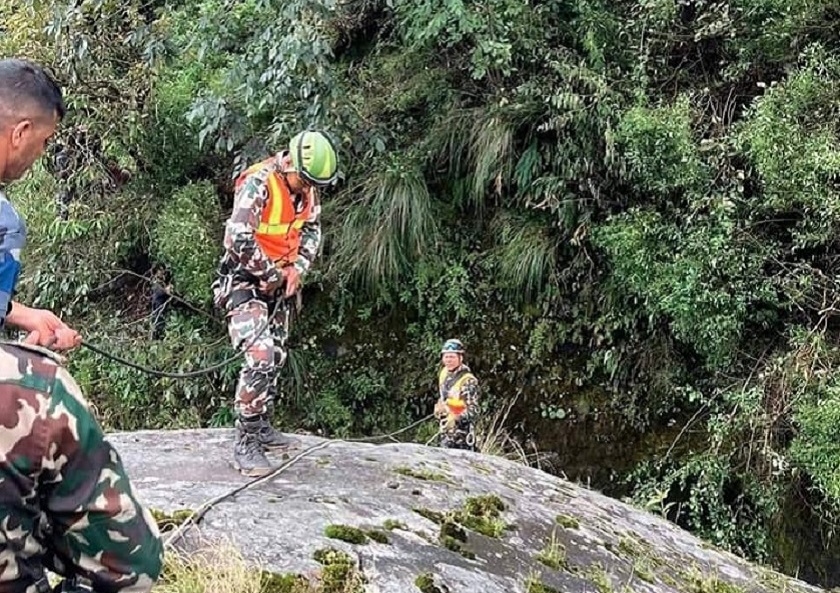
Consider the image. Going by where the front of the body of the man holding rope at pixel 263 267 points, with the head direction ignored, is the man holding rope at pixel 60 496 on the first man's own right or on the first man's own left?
on the first man's own right

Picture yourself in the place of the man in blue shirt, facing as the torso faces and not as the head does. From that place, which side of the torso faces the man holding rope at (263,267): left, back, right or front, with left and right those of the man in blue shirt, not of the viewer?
front

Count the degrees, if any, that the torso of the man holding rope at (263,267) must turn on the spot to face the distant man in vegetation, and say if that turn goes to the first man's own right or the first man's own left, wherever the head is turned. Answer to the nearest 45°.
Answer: approximately 90° to the first man's own left

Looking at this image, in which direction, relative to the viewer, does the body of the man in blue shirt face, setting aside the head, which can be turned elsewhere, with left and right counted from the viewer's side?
facing away from the viewer and to the right of the viewer

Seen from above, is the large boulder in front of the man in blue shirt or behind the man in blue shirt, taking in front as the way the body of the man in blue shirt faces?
in front

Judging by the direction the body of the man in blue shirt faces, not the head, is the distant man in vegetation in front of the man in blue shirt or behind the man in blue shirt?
in front

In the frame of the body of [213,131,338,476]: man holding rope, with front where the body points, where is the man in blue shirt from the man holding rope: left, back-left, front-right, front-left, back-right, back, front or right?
front-right

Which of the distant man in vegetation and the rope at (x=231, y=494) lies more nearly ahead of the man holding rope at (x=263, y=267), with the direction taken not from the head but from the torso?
the rope

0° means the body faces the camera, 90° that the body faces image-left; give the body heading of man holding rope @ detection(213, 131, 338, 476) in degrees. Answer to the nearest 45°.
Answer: approximately 315°
